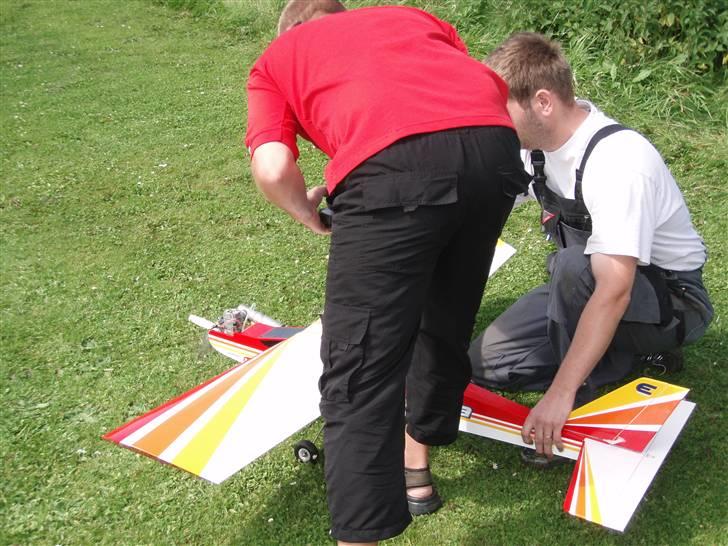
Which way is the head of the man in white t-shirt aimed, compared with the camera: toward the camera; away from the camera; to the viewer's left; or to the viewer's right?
to the viewer's left

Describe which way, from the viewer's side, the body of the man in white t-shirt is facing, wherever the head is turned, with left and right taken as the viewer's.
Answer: facing to the left of the viewer

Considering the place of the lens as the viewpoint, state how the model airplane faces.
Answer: facing away from the viewer and to the left of the viewer

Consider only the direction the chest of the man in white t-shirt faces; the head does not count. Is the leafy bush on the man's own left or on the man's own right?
on the man's own right

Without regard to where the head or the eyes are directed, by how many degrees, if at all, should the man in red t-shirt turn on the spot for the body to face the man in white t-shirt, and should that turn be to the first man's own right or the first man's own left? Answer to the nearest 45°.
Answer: approximately 90° to the first man's own right

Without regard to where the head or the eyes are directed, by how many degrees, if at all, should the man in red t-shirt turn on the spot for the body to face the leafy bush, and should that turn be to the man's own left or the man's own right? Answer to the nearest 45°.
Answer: approximately 90° to the man's own right

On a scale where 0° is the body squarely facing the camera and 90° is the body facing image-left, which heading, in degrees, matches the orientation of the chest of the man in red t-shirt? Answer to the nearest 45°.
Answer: approximately 135°
